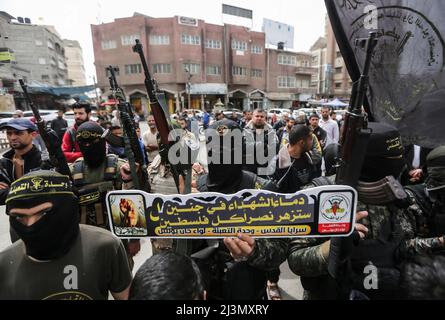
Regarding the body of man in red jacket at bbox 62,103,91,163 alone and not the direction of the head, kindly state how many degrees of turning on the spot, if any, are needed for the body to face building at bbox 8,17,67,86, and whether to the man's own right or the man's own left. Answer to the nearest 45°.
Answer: approximately 135° to the man's own left

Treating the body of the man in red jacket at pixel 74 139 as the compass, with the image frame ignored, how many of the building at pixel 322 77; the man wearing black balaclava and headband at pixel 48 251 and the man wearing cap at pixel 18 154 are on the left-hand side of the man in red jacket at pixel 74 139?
1

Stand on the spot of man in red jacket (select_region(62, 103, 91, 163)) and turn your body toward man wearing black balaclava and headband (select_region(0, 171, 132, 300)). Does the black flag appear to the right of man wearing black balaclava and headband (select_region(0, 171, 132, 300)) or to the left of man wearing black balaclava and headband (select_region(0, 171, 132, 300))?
left

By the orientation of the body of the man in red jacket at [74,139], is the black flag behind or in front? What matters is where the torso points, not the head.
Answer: in front

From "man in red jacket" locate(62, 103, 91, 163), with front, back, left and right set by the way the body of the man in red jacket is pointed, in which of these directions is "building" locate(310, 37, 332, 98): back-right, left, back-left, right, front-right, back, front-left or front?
left

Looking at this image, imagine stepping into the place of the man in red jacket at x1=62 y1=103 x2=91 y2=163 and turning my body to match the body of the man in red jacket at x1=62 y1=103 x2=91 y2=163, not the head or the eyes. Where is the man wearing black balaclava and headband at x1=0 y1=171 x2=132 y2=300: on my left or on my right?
on my right

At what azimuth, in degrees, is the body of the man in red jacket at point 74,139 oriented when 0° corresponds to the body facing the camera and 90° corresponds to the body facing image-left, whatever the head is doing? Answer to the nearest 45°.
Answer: approximately 315°

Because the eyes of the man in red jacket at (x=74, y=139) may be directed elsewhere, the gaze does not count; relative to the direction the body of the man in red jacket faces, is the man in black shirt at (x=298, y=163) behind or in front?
in front

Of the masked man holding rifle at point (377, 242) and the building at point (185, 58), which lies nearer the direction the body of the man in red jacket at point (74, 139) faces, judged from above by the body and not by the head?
the masked man holding rifle
